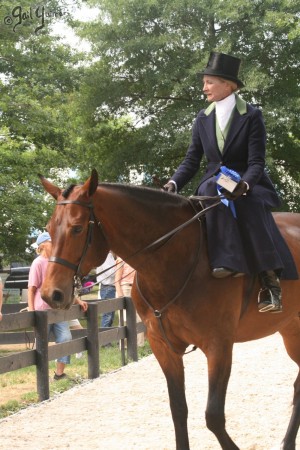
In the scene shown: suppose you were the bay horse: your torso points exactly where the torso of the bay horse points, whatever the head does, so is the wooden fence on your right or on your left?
on your right

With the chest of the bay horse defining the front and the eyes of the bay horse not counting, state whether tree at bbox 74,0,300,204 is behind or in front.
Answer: behind

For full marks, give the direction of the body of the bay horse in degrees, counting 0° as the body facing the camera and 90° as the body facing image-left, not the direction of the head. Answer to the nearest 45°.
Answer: approximately 45°

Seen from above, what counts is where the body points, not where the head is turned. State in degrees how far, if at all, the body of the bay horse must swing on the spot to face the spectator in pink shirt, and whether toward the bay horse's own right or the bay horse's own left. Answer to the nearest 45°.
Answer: approximately 135° to the bay horse's own right

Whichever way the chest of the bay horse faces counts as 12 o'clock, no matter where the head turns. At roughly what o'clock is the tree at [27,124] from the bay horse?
The tree is roughly at 4 o'clock from the bay horse.

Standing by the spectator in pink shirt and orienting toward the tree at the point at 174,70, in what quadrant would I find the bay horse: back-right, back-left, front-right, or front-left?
back-right
